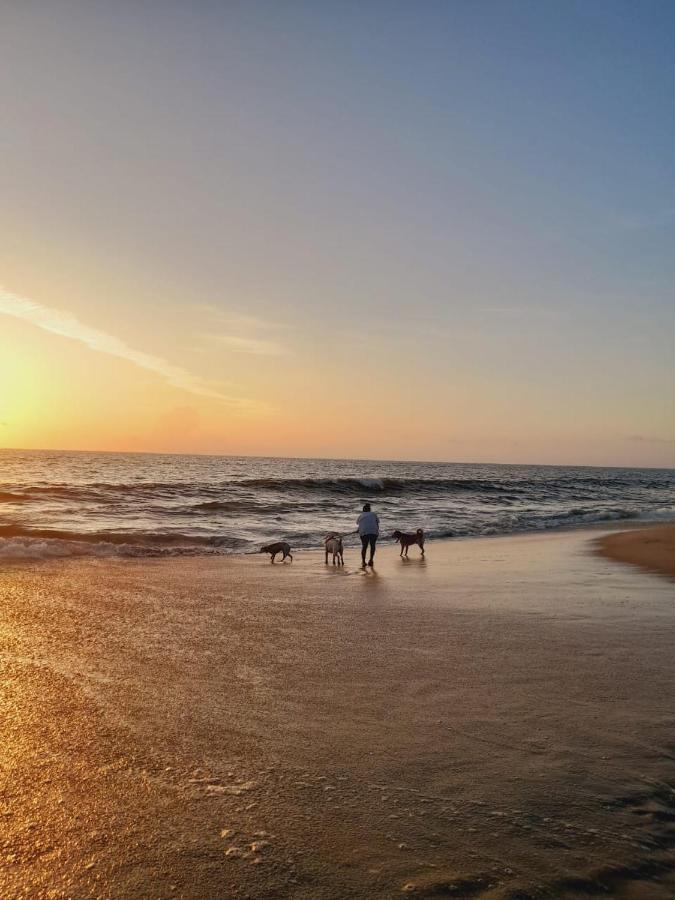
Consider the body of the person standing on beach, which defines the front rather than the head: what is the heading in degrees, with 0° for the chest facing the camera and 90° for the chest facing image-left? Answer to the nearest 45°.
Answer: approximately 180°

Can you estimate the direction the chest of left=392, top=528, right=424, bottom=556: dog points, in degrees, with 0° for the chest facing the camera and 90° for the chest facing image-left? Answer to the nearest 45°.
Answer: approximately 90°

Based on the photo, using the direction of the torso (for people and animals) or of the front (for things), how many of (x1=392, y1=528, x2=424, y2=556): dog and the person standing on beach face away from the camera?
1

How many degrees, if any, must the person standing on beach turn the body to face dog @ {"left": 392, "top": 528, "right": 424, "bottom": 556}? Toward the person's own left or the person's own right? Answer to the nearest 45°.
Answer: approximately 45° to the person's own right

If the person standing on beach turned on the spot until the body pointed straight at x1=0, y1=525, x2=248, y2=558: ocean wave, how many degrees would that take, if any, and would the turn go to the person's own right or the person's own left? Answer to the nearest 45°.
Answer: approximately 90° to the person's own left

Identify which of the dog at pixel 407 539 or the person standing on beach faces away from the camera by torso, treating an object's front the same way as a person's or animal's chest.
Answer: the person standing on beach

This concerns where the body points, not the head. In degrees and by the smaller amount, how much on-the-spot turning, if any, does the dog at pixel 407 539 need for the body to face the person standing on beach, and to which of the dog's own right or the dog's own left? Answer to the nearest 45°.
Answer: approximately 45° to the dog's own left

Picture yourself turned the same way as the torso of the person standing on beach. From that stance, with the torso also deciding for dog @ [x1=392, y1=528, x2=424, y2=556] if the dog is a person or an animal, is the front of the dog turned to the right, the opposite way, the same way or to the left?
to the left

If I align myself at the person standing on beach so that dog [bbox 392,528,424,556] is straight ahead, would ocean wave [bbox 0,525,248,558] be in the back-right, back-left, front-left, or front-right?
back-left
